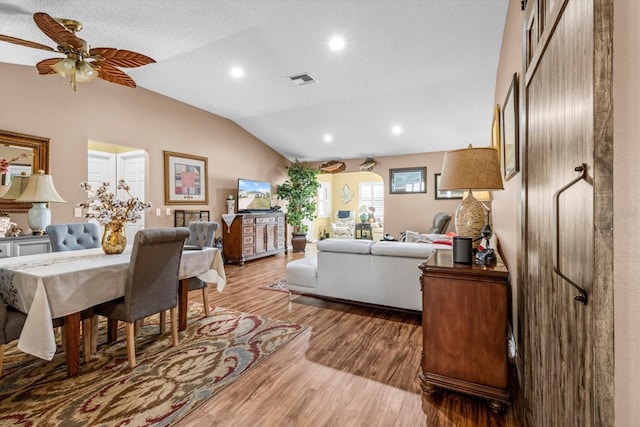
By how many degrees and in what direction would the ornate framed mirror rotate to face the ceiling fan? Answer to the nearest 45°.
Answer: approximately 45° to its right

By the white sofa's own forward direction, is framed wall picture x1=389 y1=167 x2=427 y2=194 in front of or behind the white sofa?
in front

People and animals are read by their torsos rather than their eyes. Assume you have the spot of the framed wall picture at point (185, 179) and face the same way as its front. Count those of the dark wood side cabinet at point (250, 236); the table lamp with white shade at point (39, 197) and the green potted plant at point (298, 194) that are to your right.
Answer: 1

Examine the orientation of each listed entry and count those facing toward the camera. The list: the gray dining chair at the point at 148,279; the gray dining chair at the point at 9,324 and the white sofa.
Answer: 0

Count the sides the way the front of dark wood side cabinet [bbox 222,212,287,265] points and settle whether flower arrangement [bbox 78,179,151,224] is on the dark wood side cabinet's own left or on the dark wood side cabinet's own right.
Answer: on the dark wood side cabinet's own right

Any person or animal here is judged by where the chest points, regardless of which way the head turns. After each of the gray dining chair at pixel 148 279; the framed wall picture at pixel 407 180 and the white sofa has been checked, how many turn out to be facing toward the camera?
1

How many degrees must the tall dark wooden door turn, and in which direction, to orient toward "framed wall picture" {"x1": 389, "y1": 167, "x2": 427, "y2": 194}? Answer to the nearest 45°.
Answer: approximately 90° to its right

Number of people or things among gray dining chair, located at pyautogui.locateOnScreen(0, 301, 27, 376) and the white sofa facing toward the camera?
0

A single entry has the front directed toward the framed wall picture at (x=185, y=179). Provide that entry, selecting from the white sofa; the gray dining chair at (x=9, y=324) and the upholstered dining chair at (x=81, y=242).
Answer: the gray dining chair

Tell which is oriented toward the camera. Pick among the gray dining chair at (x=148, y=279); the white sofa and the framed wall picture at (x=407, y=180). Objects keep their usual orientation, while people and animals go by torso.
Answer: the framed wall picture

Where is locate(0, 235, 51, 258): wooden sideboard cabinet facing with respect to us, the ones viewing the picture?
facing the viewer and to the right of the viewer

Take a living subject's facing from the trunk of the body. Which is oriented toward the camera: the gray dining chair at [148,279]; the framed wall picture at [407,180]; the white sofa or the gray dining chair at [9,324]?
the framed wall picture

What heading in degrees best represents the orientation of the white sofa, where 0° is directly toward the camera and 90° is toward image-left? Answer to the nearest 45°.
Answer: approximately 225°

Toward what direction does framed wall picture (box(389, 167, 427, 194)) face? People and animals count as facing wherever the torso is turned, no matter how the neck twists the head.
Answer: toward the camera

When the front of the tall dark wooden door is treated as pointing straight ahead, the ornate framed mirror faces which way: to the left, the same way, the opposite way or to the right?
the opposite way

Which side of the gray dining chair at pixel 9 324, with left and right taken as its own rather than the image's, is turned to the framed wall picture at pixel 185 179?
front
